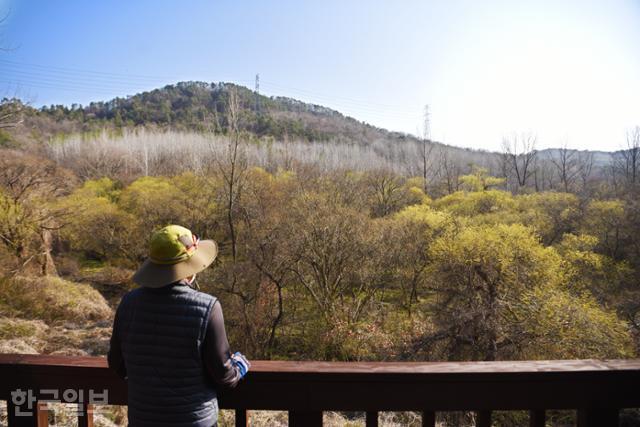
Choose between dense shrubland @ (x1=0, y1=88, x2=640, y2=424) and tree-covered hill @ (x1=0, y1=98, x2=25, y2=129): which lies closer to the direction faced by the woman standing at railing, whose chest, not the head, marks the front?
the dense shrubland

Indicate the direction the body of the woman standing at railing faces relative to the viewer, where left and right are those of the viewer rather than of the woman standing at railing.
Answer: facing away from the viewer and to the right of the viewer

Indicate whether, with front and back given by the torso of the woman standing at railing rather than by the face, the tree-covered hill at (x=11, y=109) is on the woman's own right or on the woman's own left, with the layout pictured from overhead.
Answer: on the woman's own left

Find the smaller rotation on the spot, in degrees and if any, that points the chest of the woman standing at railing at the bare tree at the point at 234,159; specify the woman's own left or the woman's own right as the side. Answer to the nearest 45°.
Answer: approximately 45° to the woman's own left
